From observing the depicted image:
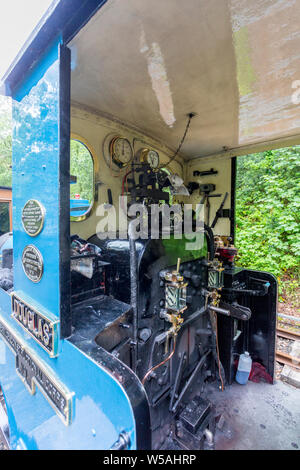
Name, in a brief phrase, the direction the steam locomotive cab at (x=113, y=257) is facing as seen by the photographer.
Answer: facing away from the viewer and to the left of the viewer
